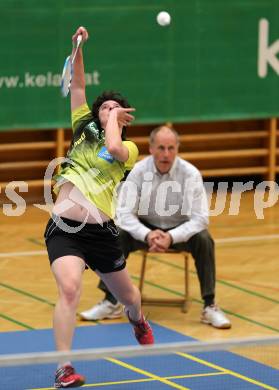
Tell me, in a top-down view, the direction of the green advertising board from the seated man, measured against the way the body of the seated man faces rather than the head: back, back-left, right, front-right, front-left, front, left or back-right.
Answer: back

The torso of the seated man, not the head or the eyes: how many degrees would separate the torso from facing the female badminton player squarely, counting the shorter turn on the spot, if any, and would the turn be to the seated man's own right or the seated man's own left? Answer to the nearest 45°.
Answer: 0° — they already face them

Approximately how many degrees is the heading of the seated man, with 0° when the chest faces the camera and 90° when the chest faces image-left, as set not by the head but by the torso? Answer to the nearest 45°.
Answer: approximately 0°

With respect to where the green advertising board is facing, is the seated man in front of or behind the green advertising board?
in front

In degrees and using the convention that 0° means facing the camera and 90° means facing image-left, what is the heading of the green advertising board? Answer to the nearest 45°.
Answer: approximately 0°

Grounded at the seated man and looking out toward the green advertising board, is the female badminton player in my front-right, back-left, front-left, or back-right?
back-left

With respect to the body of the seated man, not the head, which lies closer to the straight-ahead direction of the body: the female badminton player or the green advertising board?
the female badminton player

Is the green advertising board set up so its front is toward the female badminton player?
yes

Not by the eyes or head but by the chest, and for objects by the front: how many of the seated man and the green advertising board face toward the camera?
2
